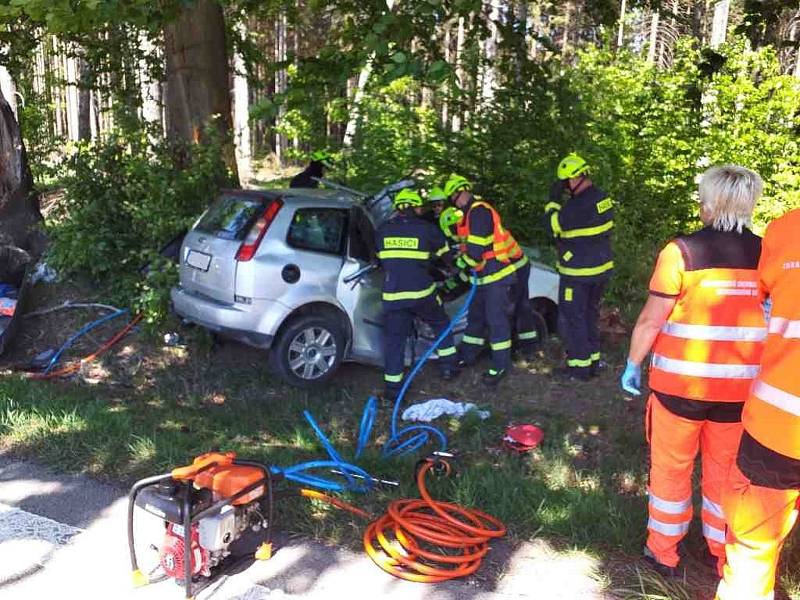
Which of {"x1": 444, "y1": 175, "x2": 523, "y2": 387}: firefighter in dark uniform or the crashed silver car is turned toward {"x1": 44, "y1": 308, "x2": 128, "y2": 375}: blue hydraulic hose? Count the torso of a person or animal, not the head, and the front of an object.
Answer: the firefighter in dark uniform

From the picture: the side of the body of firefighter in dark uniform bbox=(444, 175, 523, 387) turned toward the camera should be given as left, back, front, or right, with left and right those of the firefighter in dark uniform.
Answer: left

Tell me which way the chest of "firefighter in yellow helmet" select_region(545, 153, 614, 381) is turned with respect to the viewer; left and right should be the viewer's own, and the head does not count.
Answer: facing to the left of the viewer

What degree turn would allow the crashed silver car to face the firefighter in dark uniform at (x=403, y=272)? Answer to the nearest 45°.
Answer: approximately 45° to its right

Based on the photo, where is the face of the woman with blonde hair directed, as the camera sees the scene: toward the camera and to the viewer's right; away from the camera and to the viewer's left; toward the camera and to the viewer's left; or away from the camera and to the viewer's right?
away from the camera and to the viewer's left

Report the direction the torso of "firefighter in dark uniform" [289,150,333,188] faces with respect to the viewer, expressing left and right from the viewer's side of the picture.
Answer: facing to the right of the viewer

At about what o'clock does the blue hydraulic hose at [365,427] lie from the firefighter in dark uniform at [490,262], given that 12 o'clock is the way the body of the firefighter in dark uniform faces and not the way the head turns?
The blue hydraulic hose is roughly at 10 o'clock from the firefighter in dark uniform.
